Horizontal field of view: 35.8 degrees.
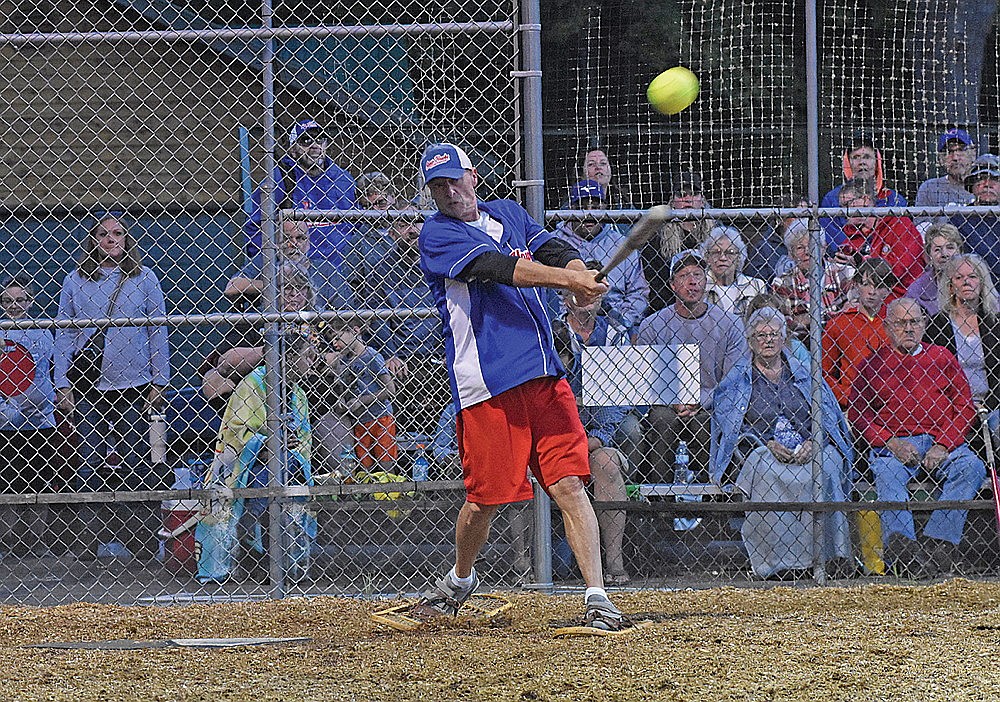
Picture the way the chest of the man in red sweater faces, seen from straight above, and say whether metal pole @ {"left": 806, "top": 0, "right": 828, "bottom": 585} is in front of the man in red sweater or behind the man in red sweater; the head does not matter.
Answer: in front

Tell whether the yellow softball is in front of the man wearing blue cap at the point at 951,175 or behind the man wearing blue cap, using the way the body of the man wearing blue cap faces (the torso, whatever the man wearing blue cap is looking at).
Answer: in front

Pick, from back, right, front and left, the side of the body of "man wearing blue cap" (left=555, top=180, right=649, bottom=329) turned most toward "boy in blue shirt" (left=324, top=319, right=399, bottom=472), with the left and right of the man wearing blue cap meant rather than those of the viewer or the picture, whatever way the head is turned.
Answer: right

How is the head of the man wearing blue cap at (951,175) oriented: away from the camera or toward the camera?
toward the camera

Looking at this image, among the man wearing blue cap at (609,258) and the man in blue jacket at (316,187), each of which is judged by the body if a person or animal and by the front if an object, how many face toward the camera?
2

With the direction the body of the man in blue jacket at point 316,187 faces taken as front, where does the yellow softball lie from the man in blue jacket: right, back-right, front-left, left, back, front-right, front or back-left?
front-left

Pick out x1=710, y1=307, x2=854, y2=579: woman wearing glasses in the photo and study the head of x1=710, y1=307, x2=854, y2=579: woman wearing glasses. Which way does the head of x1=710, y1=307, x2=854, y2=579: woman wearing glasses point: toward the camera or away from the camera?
toward the camera

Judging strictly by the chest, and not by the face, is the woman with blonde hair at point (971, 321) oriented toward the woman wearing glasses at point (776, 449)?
no

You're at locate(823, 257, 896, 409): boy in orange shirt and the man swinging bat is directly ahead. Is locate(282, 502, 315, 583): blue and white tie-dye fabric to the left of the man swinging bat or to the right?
right

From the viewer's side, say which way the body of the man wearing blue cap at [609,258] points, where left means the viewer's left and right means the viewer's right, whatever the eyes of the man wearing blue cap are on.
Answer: facing the viewer

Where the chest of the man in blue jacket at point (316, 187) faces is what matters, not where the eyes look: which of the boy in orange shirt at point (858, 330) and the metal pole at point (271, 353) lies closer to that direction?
the metal pole

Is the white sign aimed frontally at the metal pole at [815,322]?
no

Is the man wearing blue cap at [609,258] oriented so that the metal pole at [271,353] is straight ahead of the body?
no

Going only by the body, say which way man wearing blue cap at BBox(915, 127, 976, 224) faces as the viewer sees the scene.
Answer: toward the camera

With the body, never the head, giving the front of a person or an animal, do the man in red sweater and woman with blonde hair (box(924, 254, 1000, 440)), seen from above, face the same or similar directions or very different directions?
same or similar directions

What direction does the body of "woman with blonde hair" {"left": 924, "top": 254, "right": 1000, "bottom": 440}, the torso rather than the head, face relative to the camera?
toward the camera
